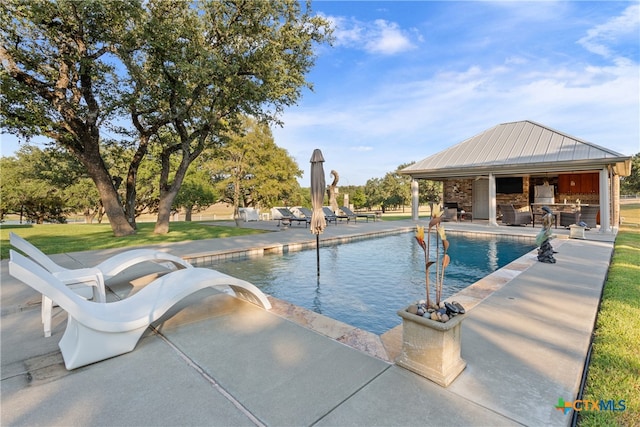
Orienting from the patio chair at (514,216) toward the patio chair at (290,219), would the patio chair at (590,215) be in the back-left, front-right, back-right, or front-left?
back-left

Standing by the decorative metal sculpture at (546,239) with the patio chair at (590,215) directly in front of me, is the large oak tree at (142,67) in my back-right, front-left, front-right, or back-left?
back-left

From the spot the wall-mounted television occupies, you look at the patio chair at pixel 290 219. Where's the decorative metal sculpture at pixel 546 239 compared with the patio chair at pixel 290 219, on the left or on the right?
left

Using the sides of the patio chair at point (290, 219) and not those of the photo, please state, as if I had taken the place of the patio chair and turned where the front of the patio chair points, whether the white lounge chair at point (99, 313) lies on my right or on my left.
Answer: on my right

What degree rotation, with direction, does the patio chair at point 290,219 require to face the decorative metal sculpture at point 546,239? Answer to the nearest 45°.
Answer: approximately 45° to its right

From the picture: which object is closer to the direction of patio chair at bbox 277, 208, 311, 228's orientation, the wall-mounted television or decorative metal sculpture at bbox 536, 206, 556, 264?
the wall-mounted television

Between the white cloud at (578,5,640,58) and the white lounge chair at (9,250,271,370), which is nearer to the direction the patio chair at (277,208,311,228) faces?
the white cloud

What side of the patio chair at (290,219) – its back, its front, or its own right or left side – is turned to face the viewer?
right
